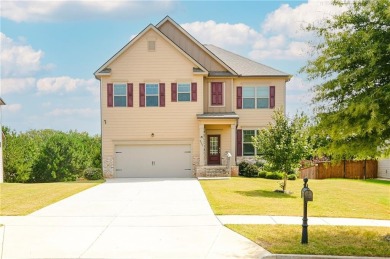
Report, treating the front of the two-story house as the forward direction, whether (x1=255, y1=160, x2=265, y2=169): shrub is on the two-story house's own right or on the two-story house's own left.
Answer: on the two-story house's own left

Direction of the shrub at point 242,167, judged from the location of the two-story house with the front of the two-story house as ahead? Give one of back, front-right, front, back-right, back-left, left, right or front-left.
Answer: left

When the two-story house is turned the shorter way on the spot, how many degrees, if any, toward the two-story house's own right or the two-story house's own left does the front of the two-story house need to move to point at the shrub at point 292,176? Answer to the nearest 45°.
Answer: approximately 90° to the two-story house's own left

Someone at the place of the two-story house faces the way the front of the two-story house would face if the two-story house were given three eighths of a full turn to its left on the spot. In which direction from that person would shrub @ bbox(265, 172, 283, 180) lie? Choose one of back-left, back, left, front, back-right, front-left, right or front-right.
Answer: front-right

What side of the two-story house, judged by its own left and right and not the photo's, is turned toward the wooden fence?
left

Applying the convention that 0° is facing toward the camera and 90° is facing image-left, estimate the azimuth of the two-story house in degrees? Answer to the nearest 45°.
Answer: approximately 0°

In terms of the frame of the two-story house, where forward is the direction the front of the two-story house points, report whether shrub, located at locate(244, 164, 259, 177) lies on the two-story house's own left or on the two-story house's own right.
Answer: on the two-story house's own left

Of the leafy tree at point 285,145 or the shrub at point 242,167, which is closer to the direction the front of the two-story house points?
the leafy tree

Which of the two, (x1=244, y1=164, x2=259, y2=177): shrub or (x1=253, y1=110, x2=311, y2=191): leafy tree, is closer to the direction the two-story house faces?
the leafy tree

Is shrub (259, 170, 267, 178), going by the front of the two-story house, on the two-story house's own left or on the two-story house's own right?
on the two-story house's own left
